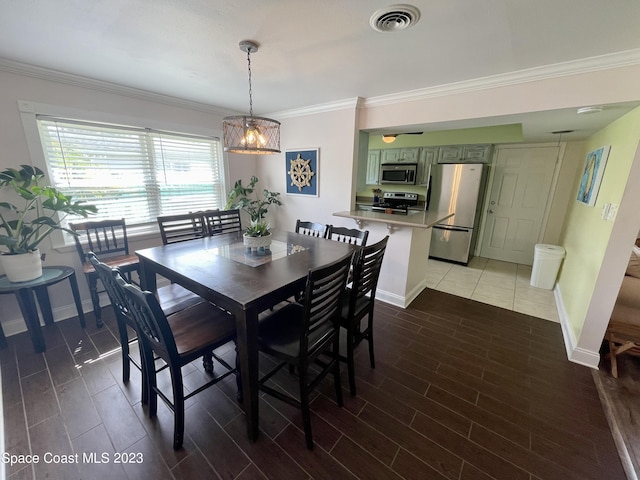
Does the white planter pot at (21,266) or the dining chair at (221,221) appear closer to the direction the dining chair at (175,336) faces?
the dining chair

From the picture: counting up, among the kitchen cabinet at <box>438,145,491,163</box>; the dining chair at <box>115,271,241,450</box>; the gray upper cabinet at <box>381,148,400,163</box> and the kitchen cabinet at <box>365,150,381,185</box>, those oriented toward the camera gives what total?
3

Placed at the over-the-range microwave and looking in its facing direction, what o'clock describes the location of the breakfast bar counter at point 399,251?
The breakfast bar counter is roughly at 12 o'clock from the over-the-range microwave.

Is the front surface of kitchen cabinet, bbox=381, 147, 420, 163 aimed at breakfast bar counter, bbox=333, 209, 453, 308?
yes

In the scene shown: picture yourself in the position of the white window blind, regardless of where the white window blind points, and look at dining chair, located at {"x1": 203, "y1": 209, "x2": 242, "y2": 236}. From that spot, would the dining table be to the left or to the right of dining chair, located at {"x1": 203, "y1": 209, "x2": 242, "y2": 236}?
right

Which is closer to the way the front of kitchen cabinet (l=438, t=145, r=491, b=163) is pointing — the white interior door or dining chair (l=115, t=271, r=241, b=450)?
the dining chair

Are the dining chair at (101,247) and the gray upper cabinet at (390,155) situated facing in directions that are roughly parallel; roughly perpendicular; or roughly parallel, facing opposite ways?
roughly perpendicular

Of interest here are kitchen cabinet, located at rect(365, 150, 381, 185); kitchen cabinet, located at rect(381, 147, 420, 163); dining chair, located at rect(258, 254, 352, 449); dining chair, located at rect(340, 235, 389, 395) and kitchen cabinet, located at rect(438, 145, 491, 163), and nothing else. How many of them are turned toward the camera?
3
